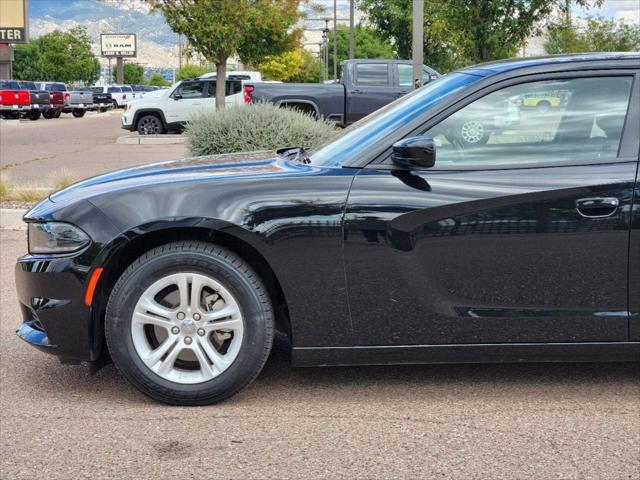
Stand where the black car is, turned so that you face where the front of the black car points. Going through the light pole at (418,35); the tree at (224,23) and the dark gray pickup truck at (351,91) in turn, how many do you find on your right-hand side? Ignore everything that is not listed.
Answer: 3

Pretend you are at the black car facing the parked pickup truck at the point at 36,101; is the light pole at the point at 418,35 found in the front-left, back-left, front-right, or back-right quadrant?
front-right

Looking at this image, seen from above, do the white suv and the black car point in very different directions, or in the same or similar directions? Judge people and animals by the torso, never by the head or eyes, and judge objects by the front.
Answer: same or similar directions

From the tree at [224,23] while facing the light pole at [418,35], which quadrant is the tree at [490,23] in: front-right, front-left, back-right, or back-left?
front-left

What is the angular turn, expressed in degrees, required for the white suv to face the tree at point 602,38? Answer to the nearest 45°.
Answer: approximately 135° to its right

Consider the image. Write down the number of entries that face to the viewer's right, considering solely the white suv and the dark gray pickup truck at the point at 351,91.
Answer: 1

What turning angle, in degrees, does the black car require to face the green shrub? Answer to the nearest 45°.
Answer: approximately 90° to its right

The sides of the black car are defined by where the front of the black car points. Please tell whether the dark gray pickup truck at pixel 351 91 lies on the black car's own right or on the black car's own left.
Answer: on the black car's own right

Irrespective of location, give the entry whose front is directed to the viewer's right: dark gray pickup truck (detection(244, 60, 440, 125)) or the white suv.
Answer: the dark gray pickup truck

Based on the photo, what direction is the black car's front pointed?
to the viewer's left

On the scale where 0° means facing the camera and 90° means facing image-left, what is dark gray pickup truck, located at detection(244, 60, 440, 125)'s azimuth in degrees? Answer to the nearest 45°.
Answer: approximately 270°

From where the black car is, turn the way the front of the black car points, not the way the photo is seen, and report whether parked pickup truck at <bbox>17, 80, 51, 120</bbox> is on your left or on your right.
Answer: on your right

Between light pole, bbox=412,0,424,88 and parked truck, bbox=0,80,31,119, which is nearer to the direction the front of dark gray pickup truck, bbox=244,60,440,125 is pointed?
the light pole

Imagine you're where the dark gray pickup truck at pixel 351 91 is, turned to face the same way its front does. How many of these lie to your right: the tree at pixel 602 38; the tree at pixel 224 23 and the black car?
1

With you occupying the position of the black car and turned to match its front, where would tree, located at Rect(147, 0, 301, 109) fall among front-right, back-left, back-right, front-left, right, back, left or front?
right

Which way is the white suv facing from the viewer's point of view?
to the viewer's left
